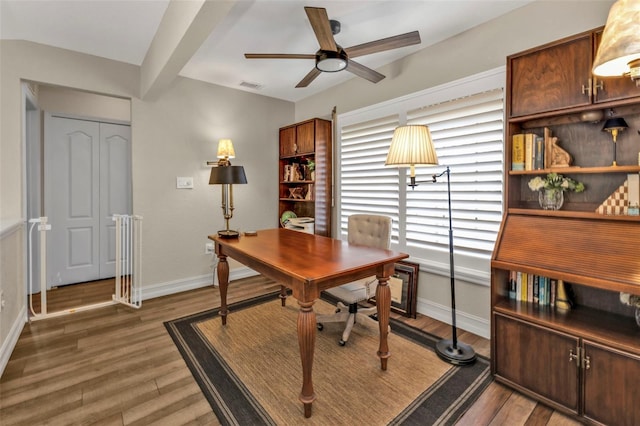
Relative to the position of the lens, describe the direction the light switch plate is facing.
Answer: facing the viewer

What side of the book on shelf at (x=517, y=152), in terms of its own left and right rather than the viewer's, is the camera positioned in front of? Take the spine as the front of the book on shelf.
front

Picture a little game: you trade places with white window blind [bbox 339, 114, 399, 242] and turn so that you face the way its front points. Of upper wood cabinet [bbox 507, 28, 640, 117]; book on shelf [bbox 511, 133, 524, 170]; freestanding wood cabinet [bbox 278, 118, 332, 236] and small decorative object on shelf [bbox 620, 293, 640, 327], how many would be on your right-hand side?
1

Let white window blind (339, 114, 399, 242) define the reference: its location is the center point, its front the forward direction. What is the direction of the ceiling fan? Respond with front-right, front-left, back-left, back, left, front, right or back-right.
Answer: front-left

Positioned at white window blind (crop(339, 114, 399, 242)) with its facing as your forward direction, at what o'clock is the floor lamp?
The floor lamp is roughly at 10 o'clock from the white window blind.

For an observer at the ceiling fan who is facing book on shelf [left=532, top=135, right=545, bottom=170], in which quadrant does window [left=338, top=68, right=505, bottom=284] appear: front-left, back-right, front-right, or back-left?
front-left

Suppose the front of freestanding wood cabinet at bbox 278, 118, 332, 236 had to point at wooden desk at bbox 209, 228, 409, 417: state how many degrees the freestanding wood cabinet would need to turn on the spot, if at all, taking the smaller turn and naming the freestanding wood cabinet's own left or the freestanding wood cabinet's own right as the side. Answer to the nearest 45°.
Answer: approximately 45° to the freestanding wood cabinet's own left

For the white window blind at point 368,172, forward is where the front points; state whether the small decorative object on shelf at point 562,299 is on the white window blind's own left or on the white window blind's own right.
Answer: on the white window blind's own left
